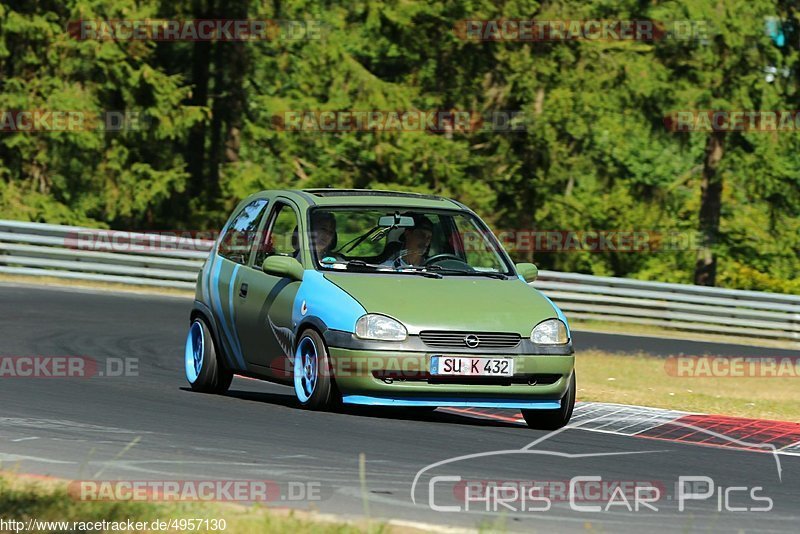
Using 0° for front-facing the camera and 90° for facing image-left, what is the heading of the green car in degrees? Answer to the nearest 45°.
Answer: approximately 315°
